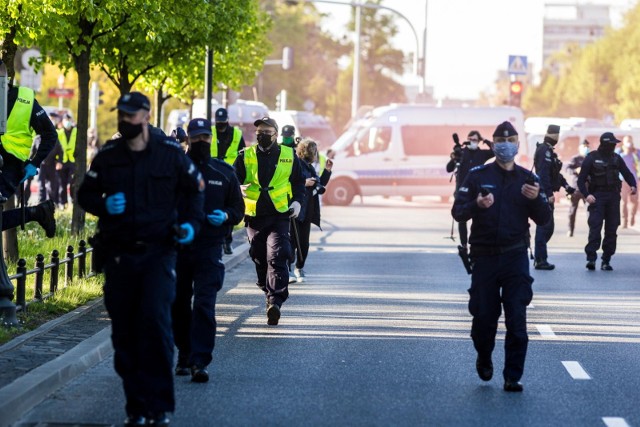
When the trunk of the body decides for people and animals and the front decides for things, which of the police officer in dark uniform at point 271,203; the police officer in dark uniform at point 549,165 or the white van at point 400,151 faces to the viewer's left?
the white van

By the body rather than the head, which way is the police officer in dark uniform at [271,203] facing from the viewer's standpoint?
toward the camera

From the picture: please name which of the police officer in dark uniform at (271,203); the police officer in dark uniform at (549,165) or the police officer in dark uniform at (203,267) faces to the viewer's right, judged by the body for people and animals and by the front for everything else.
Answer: the police officer in dark uniform at (549,165)

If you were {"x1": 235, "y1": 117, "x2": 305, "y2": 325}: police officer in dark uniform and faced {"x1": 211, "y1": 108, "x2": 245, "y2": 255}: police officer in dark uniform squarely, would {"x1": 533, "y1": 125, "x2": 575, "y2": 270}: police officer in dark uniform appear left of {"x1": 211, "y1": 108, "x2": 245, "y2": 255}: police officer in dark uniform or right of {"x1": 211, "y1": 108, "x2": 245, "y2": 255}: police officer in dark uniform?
right

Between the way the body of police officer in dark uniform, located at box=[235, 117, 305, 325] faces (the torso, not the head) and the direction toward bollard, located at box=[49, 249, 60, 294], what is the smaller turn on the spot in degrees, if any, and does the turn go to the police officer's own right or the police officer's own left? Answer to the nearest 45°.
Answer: approximately 90° to the police officer's own right

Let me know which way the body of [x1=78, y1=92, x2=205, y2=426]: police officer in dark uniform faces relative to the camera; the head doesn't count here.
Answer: toward the camera

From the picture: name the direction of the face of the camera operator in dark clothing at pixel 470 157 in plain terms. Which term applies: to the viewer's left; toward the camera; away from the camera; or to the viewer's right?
toward the camera

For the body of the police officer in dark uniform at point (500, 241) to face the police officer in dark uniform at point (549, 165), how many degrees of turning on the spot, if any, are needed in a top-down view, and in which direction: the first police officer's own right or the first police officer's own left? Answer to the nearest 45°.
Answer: approximately 180°

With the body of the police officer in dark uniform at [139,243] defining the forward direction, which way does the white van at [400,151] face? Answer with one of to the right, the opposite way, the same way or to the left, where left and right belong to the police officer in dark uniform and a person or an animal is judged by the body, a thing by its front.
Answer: to the right

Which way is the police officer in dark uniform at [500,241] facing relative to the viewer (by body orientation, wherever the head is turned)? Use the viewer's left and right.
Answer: facing the viewer

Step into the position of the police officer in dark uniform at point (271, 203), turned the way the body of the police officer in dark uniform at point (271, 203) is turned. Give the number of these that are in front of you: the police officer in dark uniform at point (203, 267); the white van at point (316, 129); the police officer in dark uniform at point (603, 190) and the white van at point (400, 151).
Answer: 1

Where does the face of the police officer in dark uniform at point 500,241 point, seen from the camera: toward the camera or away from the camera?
toward the camera

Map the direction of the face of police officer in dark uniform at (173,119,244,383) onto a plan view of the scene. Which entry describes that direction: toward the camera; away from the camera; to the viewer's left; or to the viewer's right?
toward the camera

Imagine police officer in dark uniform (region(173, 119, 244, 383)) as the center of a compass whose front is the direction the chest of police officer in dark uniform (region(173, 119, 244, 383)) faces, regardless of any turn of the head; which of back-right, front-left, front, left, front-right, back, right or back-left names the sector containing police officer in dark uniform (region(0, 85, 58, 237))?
back-right

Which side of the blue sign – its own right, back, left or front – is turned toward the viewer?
front

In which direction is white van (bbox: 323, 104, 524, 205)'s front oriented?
to the viewer's left

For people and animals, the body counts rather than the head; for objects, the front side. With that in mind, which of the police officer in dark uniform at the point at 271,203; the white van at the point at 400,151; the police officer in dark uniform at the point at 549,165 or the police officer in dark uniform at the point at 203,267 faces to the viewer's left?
the white van

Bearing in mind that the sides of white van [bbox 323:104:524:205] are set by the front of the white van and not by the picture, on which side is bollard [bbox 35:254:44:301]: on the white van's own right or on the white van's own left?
on the white van's own left

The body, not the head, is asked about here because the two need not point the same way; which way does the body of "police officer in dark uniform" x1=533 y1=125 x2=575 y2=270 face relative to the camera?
to the viewer's right
